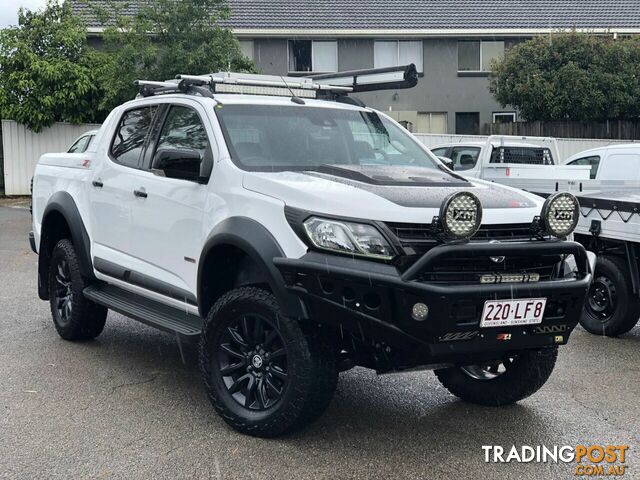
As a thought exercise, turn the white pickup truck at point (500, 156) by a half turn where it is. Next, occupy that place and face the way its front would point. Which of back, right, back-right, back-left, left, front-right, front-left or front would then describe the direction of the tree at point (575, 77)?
back-left

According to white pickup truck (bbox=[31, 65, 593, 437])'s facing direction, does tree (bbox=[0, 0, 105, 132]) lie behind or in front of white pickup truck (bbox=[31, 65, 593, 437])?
behind

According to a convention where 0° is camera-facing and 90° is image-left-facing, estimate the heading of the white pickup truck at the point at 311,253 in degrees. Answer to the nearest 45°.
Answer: approximately 315°

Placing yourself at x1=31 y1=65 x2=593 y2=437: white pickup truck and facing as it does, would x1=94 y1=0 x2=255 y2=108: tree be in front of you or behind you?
behind

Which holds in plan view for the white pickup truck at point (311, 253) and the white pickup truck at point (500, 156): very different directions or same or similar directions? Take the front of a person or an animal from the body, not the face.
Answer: very different directions

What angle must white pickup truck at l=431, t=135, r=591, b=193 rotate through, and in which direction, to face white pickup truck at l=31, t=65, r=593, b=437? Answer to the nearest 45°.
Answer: approximately 135° to its left
